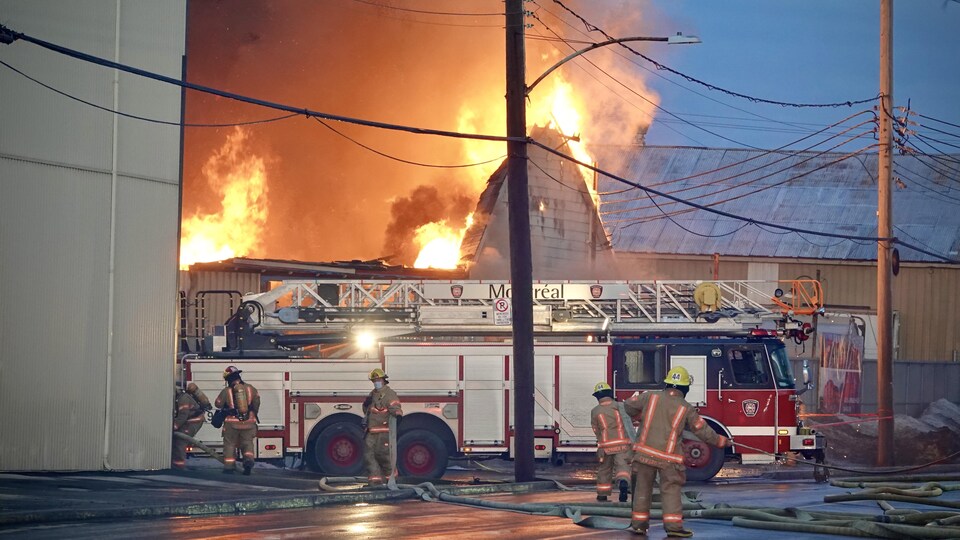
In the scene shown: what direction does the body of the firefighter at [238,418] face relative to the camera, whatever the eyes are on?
away from the camera

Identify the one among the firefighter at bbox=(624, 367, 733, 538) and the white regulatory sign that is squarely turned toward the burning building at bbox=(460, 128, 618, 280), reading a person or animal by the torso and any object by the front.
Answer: the firefighter

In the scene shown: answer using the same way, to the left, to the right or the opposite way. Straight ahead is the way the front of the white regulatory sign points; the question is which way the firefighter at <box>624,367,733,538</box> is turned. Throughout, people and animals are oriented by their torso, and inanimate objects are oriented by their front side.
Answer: the opposite way

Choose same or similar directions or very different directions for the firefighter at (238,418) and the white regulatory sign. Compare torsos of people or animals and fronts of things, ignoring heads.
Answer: very different directions

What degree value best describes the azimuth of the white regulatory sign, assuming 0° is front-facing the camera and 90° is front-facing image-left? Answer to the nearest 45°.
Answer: approximately 0°

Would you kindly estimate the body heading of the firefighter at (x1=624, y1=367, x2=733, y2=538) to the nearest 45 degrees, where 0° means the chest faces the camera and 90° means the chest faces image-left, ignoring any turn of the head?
approximately 180°

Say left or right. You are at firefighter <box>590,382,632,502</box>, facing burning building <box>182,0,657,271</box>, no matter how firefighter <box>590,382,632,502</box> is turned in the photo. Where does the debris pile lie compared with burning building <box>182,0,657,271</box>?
right

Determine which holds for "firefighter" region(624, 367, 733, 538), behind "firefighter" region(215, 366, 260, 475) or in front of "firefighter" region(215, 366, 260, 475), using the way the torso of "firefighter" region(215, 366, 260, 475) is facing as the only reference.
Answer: behind
